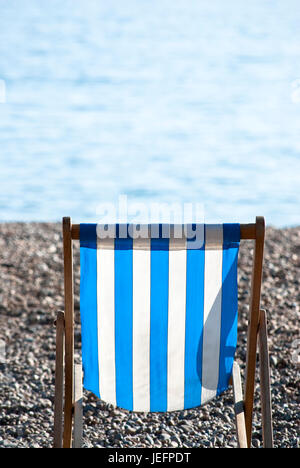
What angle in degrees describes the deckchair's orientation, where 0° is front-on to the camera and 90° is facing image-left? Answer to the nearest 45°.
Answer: approximately 180°
